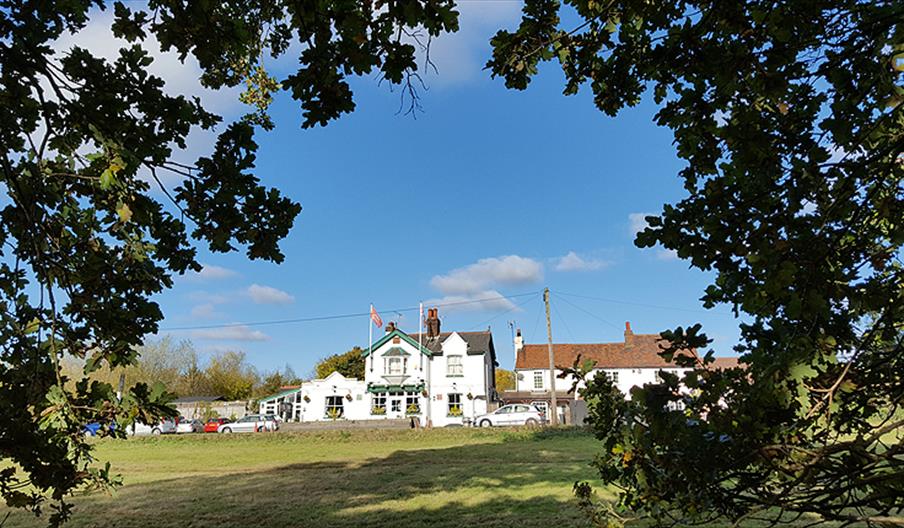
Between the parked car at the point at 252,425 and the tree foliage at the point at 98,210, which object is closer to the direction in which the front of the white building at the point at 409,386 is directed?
the tree foliage

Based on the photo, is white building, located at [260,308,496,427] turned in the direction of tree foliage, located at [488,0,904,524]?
yes

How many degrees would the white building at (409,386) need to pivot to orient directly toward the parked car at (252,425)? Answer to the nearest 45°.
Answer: approximately 90° to its right

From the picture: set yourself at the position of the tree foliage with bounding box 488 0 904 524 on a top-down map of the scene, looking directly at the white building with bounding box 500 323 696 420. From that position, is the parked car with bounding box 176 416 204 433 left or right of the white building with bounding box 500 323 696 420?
left

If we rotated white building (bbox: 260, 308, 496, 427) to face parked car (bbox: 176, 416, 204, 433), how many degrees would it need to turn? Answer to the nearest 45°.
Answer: approximately 90° to its right

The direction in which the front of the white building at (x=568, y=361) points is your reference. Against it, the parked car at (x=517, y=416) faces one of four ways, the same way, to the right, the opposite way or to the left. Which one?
to the right

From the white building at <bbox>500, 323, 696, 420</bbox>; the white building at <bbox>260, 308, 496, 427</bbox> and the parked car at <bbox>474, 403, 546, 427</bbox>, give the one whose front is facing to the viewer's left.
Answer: the parked car

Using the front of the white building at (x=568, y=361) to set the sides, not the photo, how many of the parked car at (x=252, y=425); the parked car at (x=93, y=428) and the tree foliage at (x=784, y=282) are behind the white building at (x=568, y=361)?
0

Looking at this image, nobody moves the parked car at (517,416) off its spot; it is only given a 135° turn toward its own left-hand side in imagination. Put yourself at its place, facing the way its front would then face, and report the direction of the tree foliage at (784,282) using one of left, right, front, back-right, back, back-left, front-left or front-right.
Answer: front-right

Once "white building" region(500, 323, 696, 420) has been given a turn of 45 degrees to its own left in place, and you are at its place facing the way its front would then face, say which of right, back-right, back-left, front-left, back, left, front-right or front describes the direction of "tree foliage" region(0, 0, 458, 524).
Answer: front-right

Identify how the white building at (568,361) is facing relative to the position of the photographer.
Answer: facing the viewer

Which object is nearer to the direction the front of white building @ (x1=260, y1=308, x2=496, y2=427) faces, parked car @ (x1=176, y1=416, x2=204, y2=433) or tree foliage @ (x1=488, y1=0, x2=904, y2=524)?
the tree foliage

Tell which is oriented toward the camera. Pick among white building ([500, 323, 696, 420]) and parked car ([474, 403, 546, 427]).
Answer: the white building

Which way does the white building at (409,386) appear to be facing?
toward the camera

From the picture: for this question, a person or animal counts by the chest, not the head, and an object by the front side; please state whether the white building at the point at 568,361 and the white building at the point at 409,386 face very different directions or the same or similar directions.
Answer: same or similar directions
